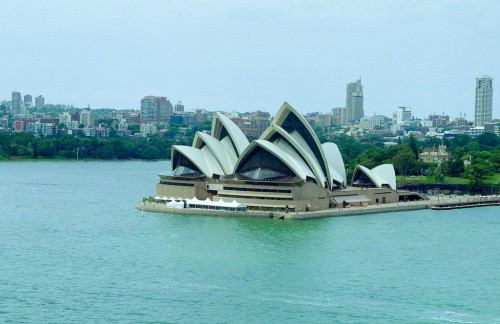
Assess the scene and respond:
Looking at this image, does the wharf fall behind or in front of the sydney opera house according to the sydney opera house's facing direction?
behind

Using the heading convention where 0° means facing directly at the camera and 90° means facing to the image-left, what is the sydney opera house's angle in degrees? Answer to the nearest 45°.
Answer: approximately 45°
